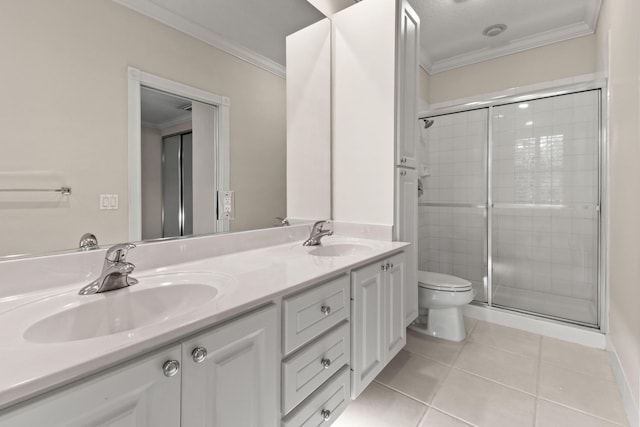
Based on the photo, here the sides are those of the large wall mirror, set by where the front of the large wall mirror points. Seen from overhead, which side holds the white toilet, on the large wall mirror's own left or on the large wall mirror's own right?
on the large wall mirror's own left

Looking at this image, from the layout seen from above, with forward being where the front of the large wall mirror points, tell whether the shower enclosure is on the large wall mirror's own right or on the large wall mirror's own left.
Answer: on the large wall mirror's own left

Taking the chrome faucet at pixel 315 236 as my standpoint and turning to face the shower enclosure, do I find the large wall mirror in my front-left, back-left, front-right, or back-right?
back-right

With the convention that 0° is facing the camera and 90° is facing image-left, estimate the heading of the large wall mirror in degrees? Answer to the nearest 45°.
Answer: approximately 315°

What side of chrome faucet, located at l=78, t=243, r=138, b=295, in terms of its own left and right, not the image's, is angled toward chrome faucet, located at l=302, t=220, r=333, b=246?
left

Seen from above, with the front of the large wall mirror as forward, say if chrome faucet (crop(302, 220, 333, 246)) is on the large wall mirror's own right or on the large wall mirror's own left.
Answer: on the large wall mirror's own left

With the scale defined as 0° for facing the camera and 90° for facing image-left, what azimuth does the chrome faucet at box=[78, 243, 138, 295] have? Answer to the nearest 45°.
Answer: approximately 315°

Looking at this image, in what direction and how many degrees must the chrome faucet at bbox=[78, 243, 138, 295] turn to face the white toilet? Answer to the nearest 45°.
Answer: approximately 45° to its left
